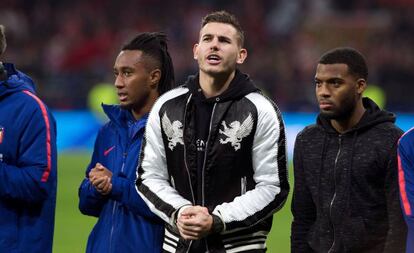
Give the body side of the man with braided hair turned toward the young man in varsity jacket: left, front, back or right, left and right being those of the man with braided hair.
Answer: left

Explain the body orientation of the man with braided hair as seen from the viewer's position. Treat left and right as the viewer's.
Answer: facing the viewer and to the left of the viewer
